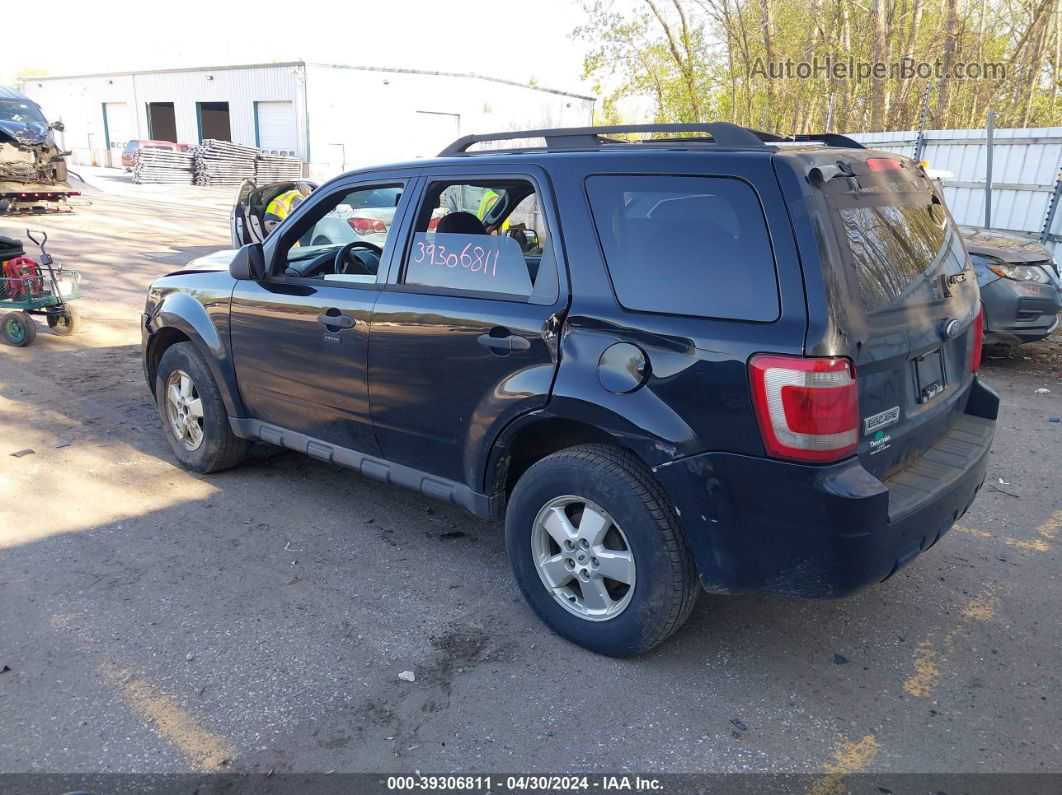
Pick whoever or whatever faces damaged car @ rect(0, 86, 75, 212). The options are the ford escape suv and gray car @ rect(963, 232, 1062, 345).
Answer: the ford escape suv

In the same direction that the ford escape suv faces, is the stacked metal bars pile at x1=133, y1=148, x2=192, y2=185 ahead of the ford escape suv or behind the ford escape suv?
ahead

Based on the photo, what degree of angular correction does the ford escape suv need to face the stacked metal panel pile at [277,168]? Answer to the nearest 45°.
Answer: approximately 45° to its right

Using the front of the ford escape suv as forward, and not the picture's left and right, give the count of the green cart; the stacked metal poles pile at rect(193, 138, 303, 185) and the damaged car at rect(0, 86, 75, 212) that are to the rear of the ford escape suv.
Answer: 0

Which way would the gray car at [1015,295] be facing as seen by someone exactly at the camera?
facing the viewer and to the right of the viewer

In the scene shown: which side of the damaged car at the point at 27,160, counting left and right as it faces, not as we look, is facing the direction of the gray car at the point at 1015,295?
front

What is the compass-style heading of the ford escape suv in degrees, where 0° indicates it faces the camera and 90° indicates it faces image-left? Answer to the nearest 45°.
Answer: approximately 135°

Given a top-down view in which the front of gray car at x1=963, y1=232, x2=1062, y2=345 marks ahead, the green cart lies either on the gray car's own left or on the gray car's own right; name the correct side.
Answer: on the gray car's own right

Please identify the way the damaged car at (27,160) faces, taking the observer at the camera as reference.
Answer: facing the viewer

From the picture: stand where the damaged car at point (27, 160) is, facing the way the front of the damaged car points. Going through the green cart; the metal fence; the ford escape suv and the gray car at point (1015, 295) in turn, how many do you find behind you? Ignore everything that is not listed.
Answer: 0

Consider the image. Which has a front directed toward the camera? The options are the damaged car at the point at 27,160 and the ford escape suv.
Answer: the damaged car

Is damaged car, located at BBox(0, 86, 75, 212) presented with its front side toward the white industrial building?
no

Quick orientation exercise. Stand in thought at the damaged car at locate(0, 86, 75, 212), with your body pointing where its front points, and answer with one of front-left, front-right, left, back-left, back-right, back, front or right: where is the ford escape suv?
front

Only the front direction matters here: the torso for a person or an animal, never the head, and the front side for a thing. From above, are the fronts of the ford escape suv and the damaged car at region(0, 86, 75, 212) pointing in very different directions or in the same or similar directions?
very different directions

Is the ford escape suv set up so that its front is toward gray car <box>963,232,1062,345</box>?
no

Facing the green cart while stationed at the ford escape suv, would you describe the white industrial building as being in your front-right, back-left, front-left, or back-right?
front-right
